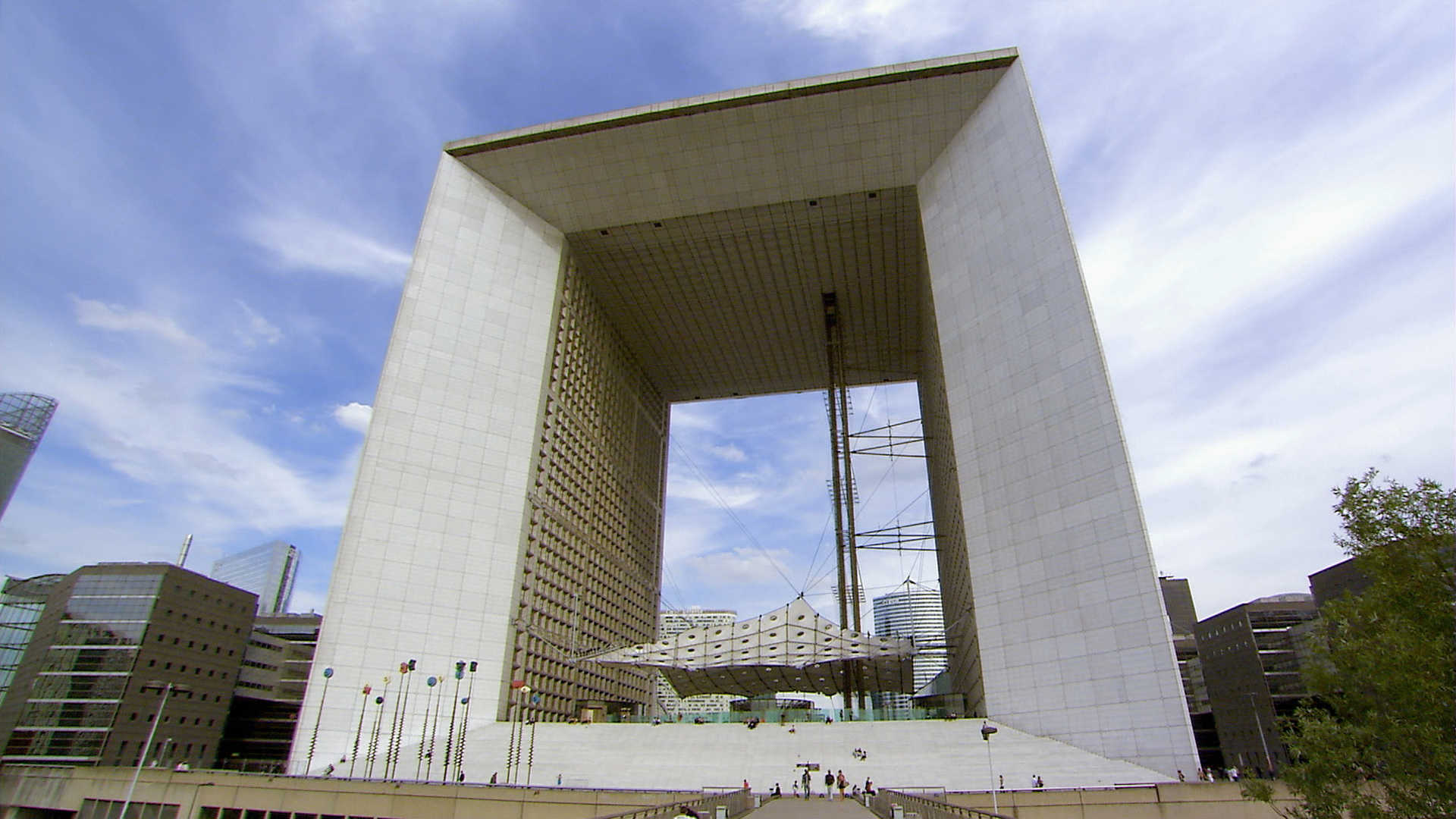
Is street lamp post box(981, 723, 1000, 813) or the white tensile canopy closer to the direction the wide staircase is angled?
the street lamp post

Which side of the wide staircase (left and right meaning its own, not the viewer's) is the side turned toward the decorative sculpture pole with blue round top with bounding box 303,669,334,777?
right

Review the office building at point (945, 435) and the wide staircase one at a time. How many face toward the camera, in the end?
2

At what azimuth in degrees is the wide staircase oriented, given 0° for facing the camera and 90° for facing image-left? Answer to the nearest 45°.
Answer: approximately 0°

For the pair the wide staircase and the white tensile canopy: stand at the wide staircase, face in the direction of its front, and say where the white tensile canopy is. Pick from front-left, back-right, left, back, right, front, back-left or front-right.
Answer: back

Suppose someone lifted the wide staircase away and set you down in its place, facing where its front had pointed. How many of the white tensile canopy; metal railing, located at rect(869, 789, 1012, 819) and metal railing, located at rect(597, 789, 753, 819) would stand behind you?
1

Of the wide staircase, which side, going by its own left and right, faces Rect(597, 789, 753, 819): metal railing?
front

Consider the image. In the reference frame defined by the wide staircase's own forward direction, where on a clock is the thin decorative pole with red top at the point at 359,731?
The thin decorative pole with red top is roughly at 3 o'clock from the wide staircase.

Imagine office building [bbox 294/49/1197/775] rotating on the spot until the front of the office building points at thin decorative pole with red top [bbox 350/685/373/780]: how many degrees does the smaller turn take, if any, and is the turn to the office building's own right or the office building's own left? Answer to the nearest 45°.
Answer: approximately 90° to the office building's own right

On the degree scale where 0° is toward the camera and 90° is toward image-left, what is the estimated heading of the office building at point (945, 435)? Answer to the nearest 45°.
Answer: approximately 0°

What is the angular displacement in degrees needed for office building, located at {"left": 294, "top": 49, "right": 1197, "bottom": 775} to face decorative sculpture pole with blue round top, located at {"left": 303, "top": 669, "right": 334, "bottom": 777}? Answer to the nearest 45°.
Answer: approximately 90° to its right
